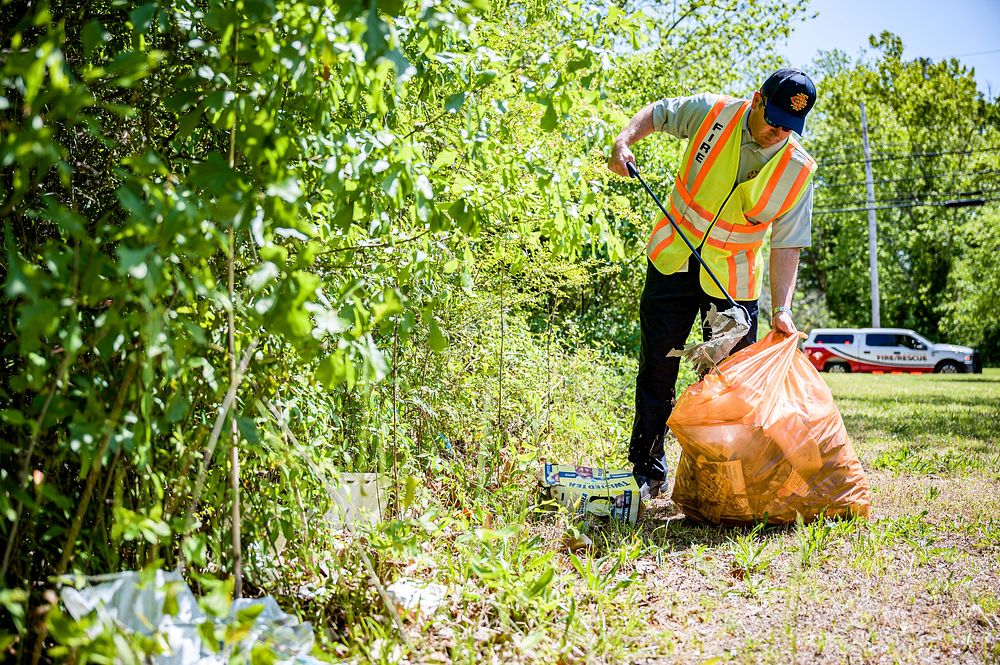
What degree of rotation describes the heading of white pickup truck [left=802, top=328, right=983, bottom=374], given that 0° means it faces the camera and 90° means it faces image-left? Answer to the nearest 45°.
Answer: approximately 270°

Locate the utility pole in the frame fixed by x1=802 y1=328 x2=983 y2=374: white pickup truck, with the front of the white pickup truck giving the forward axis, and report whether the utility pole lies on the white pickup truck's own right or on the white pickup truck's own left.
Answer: on the white pickup truck's own left

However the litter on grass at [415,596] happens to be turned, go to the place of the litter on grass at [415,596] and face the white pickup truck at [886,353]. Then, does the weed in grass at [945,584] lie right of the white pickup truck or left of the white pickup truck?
right

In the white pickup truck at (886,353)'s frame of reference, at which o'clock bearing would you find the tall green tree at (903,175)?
The tall green tree is roughly at 9 o'clock from the white pickup truck.

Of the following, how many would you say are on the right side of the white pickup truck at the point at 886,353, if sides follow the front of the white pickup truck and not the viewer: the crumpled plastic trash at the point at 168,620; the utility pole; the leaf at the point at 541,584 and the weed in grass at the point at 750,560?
3

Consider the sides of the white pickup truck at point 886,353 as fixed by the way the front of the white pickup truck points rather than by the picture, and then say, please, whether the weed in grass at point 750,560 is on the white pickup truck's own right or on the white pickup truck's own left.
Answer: on the white pickup truck's own right

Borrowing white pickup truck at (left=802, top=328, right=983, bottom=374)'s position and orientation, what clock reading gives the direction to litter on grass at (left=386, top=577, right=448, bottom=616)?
The litter on grass is roughly at 3 o'clock from the white pickup truck.

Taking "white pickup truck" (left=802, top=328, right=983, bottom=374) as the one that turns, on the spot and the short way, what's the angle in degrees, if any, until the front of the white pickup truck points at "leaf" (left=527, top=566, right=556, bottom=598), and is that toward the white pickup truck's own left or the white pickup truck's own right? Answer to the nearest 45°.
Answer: approximately 90° to the white pickup truck's own right

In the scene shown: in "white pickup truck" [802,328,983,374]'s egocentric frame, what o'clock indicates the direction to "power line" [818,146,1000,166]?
The power line is roughly at 9 o'clock from the white pickup truck.

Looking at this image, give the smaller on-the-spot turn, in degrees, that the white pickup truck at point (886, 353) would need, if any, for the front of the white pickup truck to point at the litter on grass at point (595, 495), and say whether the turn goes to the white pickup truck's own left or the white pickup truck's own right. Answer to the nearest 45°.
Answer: approximately 90° to the white pickup truck's own right

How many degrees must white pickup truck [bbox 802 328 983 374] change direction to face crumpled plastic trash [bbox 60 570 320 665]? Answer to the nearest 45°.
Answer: approximately 90° to its right
